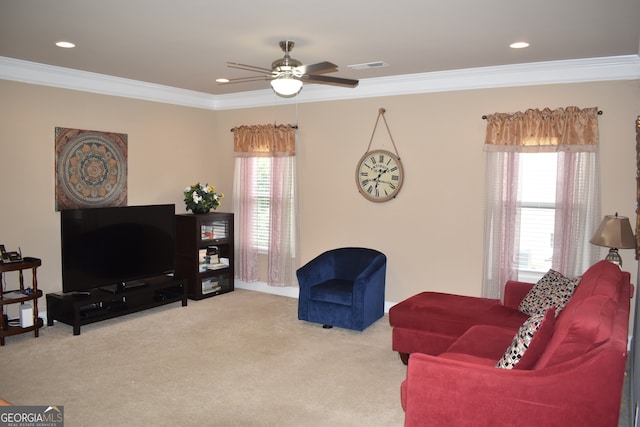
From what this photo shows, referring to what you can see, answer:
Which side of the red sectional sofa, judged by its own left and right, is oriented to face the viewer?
left

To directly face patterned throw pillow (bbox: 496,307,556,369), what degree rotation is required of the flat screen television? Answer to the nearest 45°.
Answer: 0° — it already faces it

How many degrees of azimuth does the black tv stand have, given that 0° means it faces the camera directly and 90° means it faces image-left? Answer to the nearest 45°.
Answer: approximately 315°

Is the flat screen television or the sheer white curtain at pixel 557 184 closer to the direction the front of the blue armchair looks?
the flat screen television

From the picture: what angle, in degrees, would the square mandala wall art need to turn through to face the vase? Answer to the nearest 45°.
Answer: approximately 45° to its left

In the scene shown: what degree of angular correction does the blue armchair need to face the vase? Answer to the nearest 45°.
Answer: approximately 90° to its right

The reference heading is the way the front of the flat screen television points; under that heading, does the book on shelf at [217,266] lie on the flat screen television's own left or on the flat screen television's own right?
on the flat screen television's own left

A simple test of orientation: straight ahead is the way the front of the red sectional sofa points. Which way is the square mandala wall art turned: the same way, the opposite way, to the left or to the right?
the opposite way
